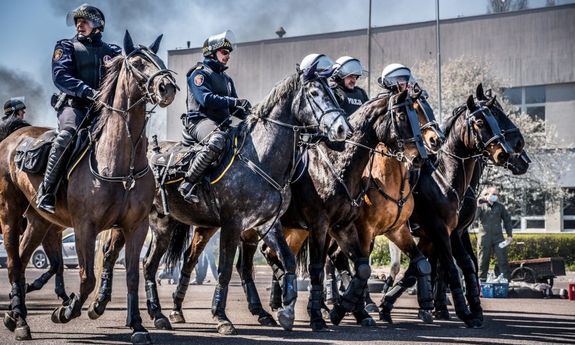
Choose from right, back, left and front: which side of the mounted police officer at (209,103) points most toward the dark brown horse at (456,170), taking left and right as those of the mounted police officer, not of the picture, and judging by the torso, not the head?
front

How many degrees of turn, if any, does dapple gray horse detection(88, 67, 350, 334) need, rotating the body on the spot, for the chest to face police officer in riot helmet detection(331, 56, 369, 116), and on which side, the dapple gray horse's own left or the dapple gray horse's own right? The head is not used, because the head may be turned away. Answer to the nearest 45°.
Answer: approximately 90° to the dapple gray horse's own left

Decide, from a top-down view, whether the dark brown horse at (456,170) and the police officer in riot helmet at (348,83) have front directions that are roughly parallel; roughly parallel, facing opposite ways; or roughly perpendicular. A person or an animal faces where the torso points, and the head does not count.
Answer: roughly parallel

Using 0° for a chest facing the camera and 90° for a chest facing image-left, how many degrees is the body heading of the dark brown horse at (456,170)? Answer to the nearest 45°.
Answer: approximately 315°

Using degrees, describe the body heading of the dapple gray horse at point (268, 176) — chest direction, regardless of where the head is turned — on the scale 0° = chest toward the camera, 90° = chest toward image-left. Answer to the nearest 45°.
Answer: approximately 315°

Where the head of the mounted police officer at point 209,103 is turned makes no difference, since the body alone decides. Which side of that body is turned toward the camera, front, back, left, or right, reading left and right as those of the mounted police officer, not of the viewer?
right

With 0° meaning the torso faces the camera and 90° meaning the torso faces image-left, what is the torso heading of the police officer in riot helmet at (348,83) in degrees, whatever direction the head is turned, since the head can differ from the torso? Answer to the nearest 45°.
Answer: approximately 315°
